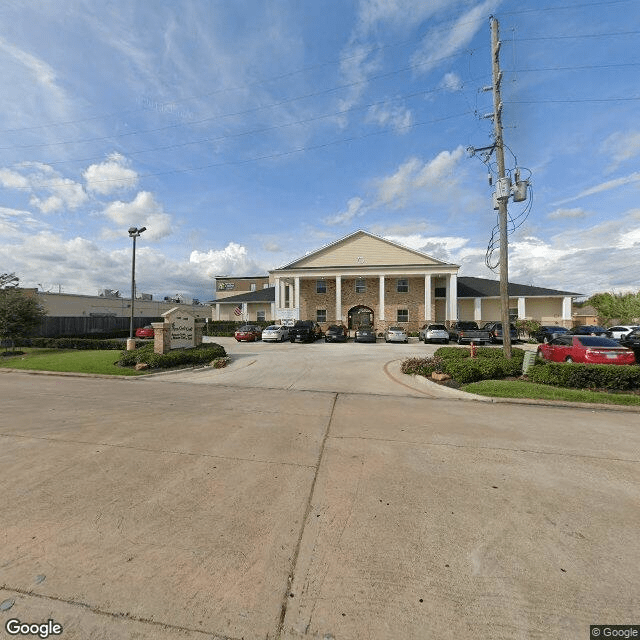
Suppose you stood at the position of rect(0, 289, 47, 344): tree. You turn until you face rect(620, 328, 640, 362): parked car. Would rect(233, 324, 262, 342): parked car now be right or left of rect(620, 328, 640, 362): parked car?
left

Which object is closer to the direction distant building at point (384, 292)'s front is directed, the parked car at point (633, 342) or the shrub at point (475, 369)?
the shrub

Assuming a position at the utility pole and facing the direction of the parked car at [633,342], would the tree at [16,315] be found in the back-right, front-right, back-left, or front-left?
back-left

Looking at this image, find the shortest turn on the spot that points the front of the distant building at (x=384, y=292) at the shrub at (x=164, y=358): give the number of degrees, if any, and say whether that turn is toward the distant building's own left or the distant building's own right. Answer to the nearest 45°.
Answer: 0° — it already faces it

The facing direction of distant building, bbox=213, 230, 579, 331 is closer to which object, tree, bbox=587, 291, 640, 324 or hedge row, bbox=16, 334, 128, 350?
the hedge row

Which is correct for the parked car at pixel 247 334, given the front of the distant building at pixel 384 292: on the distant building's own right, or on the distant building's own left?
on the distant building's own right

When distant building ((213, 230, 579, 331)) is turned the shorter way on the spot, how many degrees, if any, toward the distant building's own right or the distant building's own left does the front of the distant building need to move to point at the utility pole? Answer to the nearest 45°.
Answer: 0° — it already faces it

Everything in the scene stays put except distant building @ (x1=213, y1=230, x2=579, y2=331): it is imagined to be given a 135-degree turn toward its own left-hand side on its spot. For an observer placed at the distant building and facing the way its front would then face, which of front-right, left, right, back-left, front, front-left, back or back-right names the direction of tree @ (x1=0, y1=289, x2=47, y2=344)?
back

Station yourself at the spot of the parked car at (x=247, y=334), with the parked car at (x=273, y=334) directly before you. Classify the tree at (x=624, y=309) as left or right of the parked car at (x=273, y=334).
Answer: left

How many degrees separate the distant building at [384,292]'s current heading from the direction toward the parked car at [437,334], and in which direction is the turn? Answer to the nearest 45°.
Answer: approximately 45° to its left

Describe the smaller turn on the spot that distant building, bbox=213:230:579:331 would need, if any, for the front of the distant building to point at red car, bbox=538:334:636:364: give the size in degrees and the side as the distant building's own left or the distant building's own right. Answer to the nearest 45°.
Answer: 0° — it already faces it

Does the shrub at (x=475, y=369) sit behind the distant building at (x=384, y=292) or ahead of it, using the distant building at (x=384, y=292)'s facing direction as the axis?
ahead

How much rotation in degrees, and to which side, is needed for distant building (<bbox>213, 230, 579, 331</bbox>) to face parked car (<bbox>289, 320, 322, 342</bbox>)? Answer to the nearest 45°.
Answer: approximately 45° to its right

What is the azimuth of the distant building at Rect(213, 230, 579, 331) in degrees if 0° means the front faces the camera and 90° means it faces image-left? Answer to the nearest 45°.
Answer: approximately 0°

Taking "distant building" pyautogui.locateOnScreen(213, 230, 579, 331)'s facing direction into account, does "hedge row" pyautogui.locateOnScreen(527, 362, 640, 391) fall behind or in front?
in front
